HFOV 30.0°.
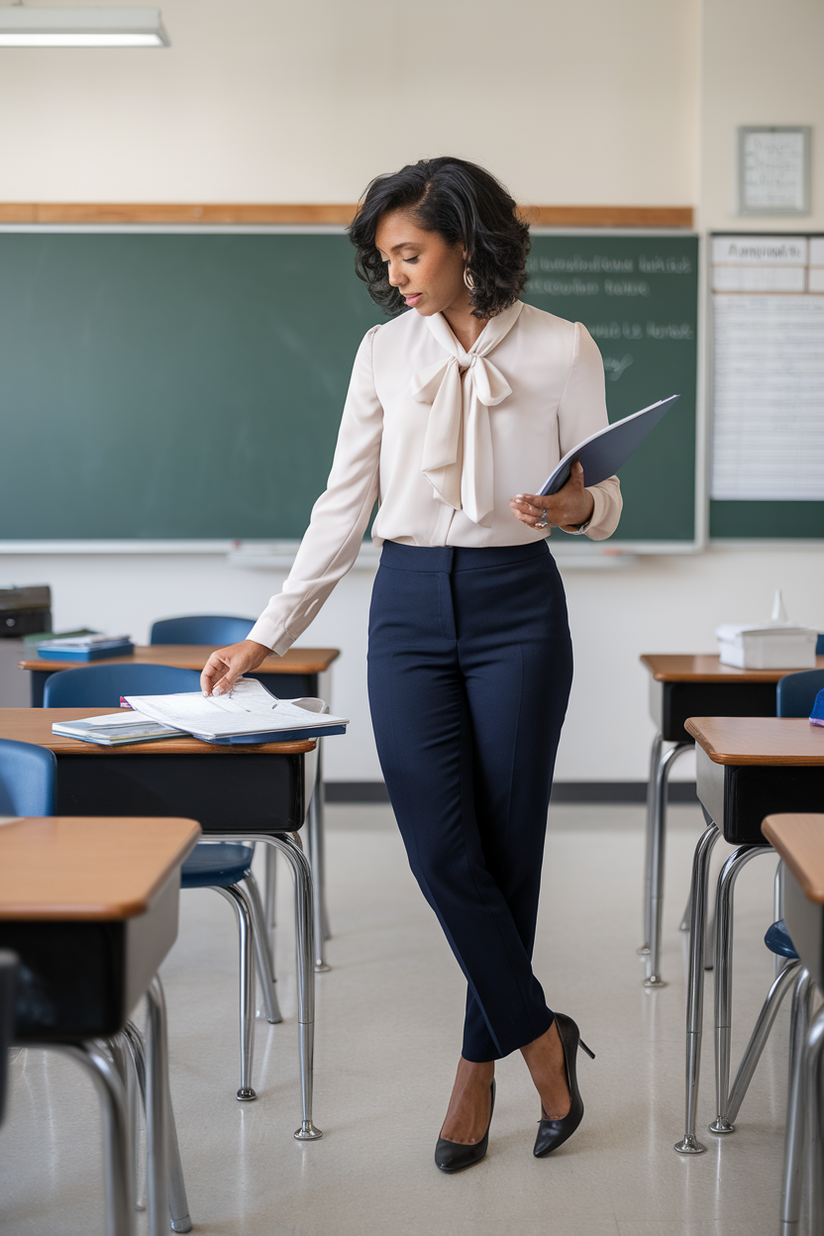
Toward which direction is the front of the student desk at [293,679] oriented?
toward the camera

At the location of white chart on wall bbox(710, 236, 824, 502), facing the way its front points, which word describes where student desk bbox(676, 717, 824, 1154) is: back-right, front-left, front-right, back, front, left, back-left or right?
front

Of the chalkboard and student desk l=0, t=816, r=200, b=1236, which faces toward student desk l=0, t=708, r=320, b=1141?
the chalkboard

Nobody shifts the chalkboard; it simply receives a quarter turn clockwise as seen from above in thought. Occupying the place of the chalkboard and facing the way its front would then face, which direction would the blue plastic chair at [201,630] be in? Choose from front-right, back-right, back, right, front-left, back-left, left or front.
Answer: left

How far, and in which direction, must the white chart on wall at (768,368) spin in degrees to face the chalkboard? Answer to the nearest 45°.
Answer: approximately 90° to its right

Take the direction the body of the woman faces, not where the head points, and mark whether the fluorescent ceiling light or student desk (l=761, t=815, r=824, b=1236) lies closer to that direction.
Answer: the student desk

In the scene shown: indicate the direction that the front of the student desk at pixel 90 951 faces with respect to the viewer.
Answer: facing the viewer

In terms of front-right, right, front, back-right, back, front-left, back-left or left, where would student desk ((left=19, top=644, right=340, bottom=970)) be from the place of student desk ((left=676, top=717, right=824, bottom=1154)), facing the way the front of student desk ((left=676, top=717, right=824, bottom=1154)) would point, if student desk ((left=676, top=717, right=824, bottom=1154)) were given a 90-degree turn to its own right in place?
front-right

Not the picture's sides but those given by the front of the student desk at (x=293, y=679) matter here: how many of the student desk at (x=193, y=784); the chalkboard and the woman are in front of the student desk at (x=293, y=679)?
2

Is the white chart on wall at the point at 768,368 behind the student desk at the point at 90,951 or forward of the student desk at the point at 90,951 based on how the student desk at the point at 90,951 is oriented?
behind

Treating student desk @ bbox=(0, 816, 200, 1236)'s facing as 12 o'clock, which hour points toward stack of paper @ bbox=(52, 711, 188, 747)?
The stack of paper is roughly at 6 o'clock from the student desk.

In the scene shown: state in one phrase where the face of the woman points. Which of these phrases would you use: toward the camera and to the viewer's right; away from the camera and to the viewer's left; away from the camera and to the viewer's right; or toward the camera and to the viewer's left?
toward the camera and to the viewer's left

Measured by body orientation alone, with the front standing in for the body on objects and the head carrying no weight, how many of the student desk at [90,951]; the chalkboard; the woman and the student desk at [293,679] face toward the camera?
4

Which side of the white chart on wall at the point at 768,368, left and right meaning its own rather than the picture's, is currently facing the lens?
front
